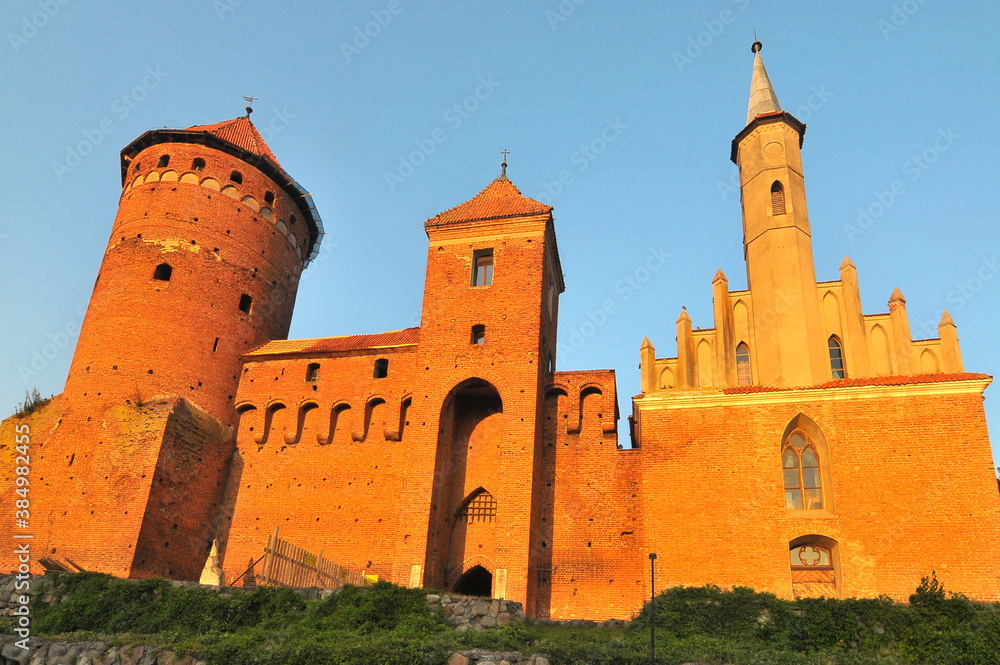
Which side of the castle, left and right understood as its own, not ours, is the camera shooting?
front
